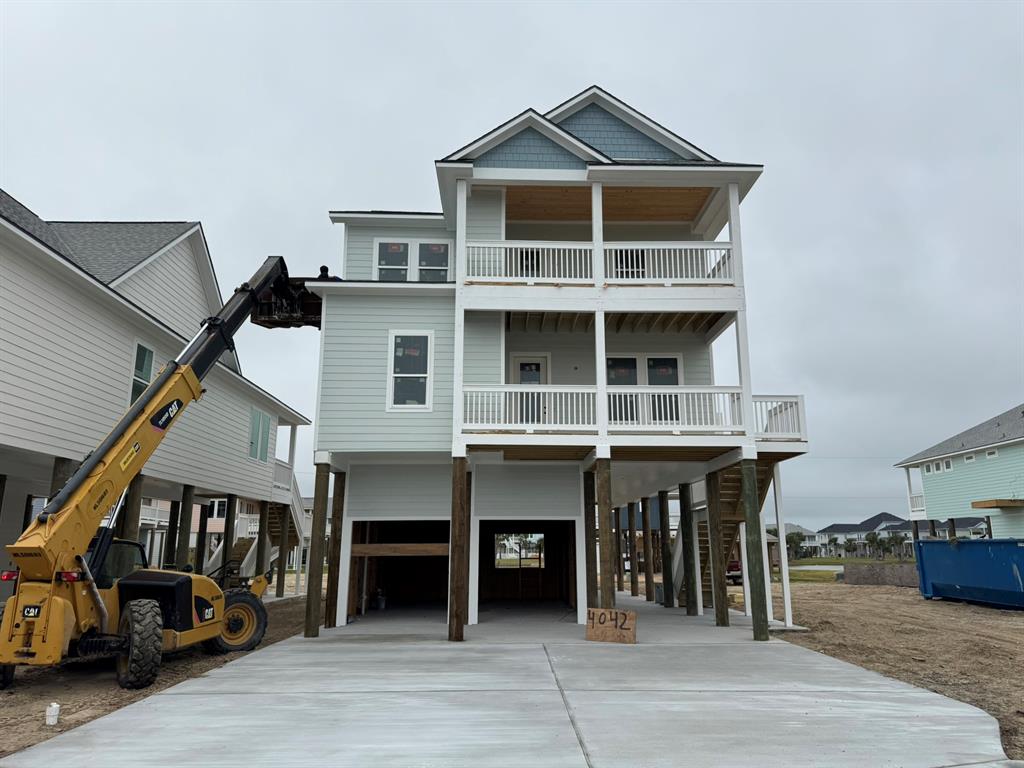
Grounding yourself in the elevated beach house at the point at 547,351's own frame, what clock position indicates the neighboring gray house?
The neighboring gray house is roughly at 3 o'clock from the elevated beach house.

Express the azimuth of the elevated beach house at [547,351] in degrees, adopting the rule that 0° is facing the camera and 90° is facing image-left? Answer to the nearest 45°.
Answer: approximately 0°

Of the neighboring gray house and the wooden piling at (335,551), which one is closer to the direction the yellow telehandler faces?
the wooden piling

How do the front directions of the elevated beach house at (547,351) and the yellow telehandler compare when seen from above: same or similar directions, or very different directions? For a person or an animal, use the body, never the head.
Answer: very different directions

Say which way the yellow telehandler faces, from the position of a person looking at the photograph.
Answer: facing away from the viewer and to the right of the viewer

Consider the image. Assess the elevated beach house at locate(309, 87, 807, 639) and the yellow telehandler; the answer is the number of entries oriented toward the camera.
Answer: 1

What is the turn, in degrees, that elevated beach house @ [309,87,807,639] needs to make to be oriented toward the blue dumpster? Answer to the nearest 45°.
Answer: approximately 135° to its left

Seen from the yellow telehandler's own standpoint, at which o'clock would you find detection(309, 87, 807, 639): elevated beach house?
The elevated beach house is roughly at 1 o'clock from the yellow telehandler.

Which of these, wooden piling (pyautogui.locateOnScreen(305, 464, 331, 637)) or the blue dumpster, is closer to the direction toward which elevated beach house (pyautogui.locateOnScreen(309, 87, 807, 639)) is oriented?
the wooden piling
